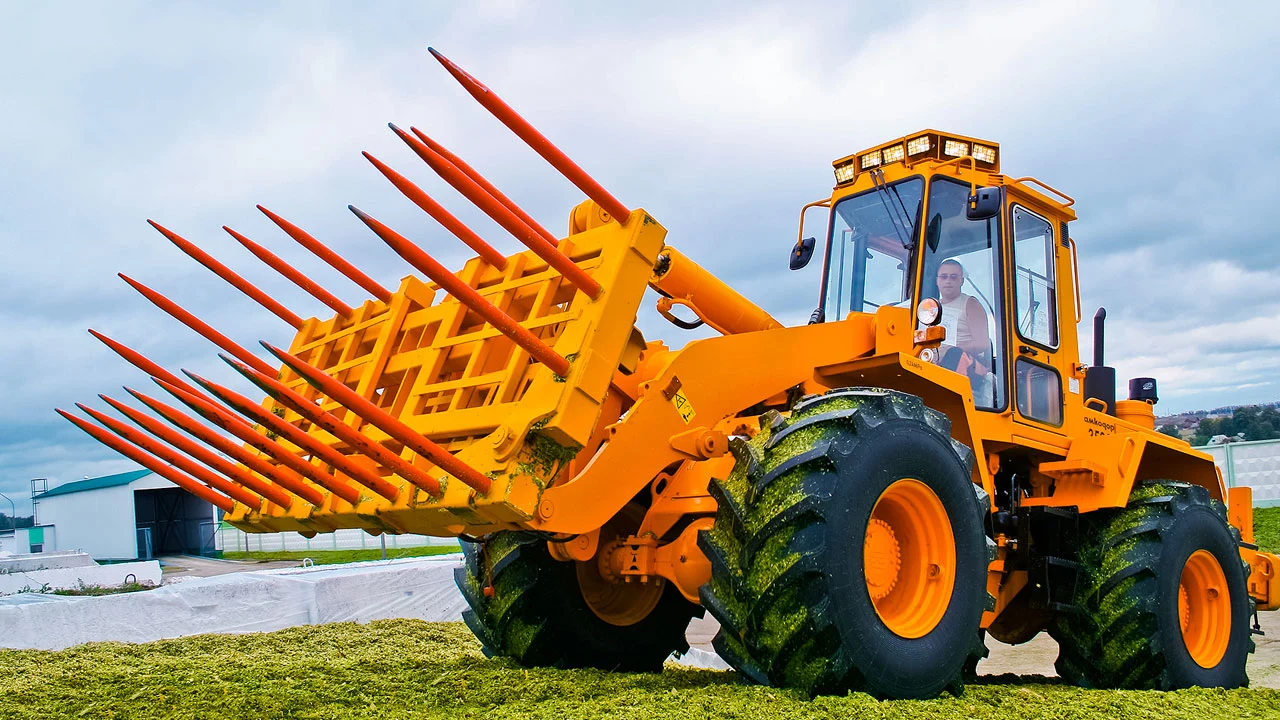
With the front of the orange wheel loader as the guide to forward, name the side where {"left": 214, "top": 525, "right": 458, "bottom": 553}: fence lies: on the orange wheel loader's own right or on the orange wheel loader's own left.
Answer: on the orange wheel loader's own right

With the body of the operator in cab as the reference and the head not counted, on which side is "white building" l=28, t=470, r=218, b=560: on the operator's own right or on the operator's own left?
on the operator's own right

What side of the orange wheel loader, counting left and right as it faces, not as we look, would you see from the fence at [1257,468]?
back

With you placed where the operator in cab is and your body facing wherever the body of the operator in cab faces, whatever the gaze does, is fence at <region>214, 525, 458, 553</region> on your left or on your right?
on your right

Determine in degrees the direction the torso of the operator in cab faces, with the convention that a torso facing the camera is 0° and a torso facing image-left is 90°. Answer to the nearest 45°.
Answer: approximately 45°

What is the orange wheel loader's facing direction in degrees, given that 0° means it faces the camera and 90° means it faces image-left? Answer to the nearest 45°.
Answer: approximately 45°

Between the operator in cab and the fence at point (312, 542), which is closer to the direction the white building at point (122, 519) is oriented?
the operator in cab

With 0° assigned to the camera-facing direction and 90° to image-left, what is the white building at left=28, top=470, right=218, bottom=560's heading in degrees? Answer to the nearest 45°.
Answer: approximately 315°

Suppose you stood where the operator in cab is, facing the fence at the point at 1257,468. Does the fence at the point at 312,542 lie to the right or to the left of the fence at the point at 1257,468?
left
